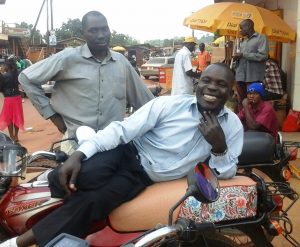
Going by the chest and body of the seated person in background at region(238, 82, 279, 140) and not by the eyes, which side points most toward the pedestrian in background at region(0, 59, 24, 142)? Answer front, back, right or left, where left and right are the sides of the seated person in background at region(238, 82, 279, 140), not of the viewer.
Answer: right

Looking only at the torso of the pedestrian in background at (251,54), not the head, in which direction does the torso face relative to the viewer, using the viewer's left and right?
facing the viewer and to the left of the viewer

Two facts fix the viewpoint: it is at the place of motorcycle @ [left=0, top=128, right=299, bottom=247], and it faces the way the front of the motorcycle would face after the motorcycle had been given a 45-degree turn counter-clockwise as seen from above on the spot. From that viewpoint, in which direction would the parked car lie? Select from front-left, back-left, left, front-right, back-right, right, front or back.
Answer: back-right

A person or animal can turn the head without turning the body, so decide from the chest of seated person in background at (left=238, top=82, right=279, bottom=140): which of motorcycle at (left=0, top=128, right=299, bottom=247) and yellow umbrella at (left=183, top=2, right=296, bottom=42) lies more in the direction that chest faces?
the motorcycle

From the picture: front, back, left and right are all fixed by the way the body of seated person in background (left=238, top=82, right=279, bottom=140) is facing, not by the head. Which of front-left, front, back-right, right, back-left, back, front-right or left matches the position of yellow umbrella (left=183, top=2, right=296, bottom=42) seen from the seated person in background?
back-right

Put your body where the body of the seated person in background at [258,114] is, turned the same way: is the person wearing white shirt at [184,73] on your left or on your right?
on your right

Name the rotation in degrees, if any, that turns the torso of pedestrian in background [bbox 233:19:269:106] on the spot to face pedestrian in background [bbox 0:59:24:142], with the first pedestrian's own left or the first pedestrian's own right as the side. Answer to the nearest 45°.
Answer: approximately 45° to the first pedestrian's own right

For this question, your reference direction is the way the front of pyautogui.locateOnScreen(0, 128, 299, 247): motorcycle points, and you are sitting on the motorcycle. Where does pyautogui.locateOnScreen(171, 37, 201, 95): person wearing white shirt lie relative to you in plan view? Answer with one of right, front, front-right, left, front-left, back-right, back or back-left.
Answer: right

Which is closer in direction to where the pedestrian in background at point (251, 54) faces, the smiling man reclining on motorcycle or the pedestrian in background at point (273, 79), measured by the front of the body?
the smiling man reclining on motorcycle

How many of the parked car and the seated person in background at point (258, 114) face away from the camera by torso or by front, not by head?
0
